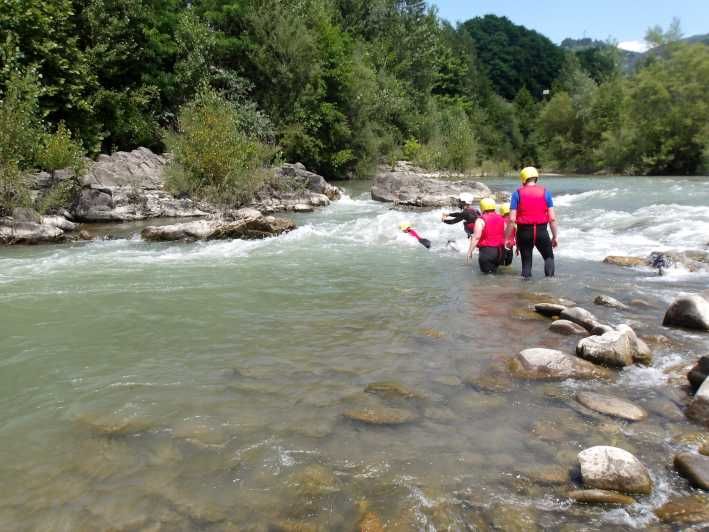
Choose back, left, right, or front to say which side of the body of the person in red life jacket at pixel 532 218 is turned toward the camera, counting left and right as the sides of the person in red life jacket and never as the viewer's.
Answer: back

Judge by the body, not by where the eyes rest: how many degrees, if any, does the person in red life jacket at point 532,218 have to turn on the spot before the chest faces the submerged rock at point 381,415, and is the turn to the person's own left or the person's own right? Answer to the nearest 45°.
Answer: approximately 180°

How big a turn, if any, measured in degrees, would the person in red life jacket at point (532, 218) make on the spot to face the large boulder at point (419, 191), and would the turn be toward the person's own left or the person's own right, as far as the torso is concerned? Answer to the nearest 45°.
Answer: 0° — they already face it

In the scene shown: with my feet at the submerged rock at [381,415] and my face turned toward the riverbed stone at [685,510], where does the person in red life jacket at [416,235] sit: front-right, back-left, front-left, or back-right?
back-left

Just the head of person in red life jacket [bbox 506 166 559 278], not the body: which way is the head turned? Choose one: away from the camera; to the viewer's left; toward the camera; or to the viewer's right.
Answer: away from the camera

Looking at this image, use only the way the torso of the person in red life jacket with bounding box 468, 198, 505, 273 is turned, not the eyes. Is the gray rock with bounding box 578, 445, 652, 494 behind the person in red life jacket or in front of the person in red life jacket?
behind

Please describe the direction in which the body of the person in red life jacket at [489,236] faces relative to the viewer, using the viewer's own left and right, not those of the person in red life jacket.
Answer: facing away from the viewer and to the left of the viewer

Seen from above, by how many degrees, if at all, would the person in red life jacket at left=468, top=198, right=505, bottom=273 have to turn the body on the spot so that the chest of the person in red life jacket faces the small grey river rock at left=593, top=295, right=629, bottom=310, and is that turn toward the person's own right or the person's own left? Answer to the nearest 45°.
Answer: approximately 180°

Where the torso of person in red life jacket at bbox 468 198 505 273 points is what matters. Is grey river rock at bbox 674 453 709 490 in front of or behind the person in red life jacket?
behind

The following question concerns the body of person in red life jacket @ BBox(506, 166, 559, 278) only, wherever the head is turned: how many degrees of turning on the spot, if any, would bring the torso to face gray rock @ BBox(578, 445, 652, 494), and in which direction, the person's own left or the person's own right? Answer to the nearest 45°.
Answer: approximately 180°

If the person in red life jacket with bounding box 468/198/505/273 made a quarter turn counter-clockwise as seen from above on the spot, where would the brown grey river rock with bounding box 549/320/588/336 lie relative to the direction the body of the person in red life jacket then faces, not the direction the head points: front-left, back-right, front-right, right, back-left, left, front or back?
front-left

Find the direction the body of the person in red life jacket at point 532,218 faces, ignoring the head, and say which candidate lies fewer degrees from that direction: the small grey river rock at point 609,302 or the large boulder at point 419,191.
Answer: the large boulder

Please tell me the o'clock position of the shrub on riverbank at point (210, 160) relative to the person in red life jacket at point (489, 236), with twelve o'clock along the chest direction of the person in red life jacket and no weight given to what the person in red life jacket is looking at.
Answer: The shrub on riverbank is roughly at 12 o'clock from the person in red life jacket.

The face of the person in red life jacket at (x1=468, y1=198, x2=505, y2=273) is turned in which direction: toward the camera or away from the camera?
away from the camera

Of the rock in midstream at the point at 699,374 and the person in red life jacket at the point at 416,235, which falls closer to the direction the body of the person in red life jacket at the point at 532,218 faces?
the person in red life jacket
